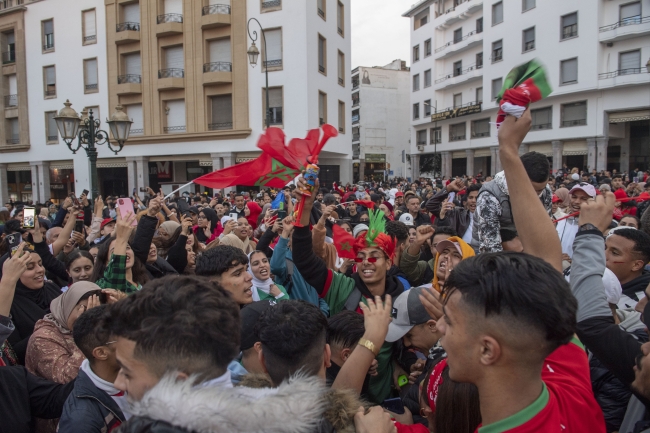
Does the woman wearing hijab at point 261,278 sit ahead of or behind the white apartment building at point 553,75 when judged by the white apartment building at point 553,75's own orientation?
ahead

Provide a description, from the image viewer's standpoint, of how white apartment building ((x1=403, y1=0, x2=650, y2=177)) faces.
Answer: facing the viewer and to the left of the viewer
